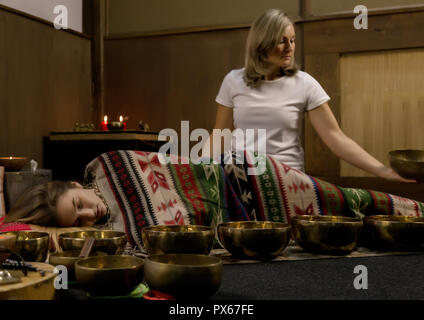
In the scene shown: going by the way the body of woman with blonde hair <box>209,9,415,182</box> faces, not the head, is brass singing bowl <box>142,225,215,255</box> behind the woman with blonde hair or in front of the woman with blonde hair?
in front

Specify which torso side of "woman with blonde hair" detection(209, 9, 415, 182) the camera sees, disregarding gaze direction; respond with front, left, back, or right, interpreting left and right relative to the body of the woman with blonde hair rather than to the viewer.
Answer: front

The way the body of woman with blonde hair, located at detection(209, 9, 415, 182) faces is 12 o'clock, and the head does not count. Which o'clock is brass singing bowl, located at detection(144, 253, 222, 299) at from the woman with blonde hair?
The brass singing bowl is roughly at 12 o'clock from the woman with blonde hair.

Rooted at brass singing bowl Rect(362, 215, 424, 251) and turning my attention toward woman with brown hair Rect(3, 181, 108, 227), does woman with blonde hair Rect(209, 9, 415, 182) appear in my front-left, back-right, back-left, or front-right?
front-right

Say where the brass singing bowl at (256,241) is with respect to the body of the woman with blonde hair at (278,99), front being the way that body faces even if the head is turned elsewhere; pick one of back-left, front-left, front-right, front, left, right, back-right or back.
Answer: front

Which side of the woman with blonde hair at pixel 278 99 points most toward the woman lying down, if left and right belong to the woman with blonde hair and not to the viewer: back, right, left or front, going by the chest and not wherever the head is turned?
front

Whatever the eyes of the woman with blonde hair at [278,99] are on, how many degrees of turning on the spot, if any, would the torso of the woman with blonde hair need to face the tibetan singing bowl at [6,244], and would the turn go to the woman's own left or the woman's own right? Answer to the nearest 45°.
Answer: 0° — they already face it

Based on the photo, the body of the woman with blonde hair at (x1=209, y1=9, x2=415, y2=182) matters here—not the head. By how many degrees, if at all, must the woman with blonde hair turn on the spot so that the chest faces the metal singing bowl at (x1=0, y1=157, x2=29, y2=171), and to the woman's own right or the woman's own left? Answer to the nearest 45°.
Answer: approximately 135° to the woman's own right

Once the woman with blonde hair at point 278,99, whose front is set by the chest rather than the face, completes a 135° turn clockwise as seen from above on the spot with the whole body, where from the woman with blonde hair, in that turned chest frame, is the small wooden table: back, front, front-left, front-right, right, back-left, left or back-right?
front

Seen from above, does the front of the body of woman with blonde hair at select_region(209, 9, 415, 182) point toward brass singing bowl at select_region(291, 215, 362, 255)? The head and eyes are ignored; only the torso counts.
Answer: yes

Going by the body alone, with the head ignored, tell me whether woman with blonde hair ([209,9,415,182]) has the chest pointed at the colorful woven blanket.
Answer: yes
